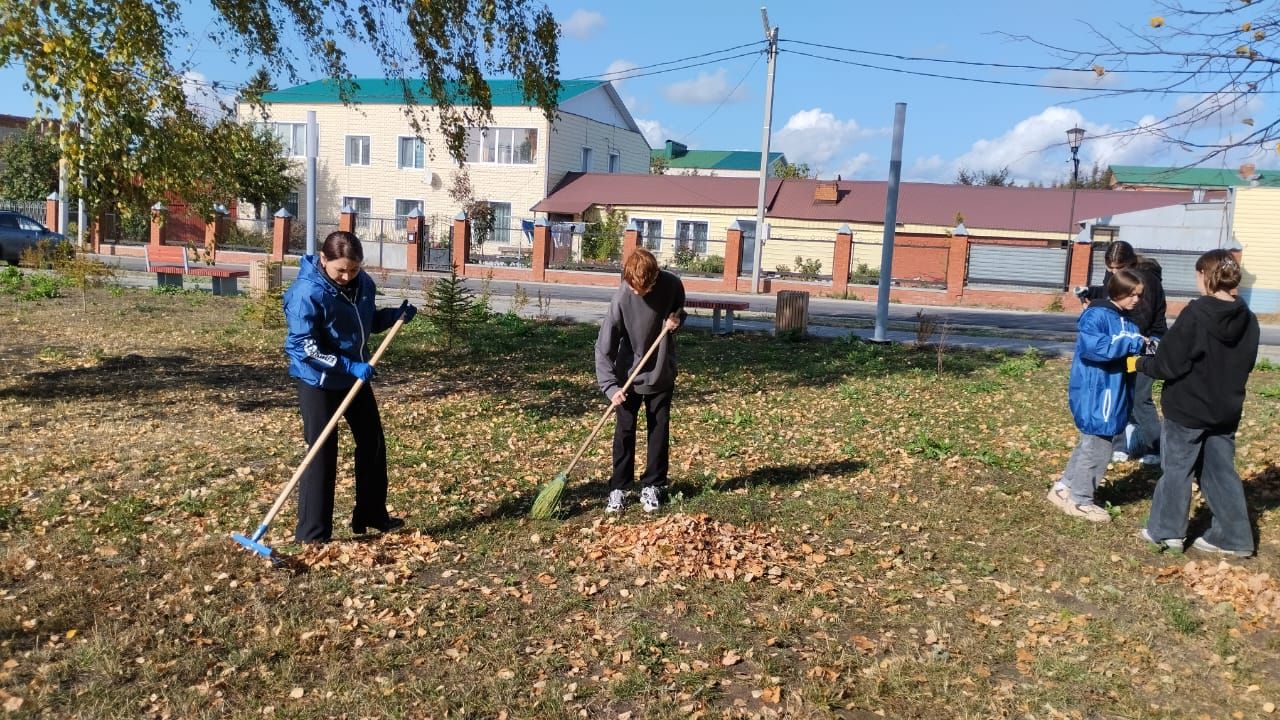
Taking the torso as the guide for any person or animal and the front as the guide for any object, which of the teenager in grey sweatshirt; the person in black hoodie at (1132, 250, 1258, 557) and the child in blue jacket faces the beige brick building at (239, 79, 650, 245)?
the person in black hoodie

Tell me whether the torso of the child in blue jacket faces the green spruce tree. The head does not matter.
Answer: no

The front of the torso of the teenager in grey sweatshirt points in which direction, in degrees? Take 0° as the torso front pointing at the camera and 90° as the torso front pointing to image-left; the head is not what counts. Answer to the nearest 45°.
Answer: approximately 0°

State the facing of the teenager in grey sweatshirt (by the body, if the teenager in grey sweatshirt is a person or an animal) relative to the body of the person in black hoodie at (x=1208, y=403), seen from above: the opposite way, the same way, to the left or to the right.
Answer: the opposite way

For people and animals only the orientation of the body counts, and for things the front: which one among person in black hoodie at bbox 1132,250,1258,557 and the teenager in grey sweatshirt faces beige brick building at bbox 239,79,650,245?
the person in black hoodie

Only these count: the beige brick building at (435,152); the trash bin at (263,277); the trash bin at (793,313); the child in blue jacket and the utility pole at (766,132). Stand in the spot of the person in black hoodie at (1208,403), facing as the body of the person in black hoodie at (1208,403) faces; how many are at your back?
0

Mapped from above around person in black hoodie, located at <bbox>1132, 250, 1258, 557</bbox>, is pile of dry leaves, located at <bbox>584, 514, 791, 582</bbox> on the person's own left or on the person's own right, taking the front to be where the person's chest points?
on the person's own left

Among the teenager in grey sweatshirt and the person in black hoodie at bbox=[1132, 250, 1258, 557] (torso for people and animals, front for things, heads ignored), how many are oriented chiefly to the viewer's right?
0

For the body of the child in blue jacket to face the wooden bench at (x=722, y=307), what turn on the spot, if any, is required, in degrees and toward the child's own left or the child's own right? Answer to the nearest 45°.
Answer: approximately 135° to the child's own left

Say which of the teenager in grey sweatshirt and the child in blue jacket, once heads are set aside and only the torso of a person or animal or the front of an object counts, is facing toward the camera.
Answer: the teenager in grey sweatshirt

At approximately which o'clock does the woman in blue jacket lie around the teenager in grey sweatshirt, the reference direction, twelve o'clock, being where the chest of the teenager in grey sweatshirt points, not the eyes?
The woman in blue jacket is roughly at 2 o'clock from the teenager in grey sweatshirt.

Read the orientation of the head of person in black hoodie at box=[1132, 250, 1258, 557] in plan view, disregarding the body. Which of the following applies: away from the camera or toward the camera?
away from the camera

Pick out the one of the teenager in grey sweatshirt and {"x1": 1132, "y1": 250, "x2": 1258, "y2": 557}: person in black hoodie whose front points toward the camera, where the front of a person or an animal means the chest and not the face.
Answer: the teenager in grey sweatshirt

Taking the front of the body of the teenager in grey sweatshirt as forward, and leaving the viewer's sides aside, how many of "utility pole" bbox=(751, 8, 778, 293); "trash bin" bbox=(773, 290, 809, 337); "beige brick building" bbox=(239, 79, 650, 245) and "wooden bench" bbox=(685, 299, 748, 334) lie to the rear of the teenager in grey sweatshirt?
4

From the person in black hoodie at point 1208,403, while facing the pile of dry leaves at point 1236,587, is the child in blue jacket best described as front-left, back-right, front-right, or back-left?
back-right

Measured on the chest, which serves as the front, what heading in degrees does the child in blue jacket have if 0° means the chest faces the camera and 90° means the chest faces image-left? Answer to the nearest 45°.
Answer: approximately 270°

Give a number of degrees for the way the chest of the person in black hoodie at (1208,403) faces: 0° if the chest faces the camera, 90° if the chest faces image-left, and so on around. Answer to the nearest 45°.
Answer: approximately 135°
